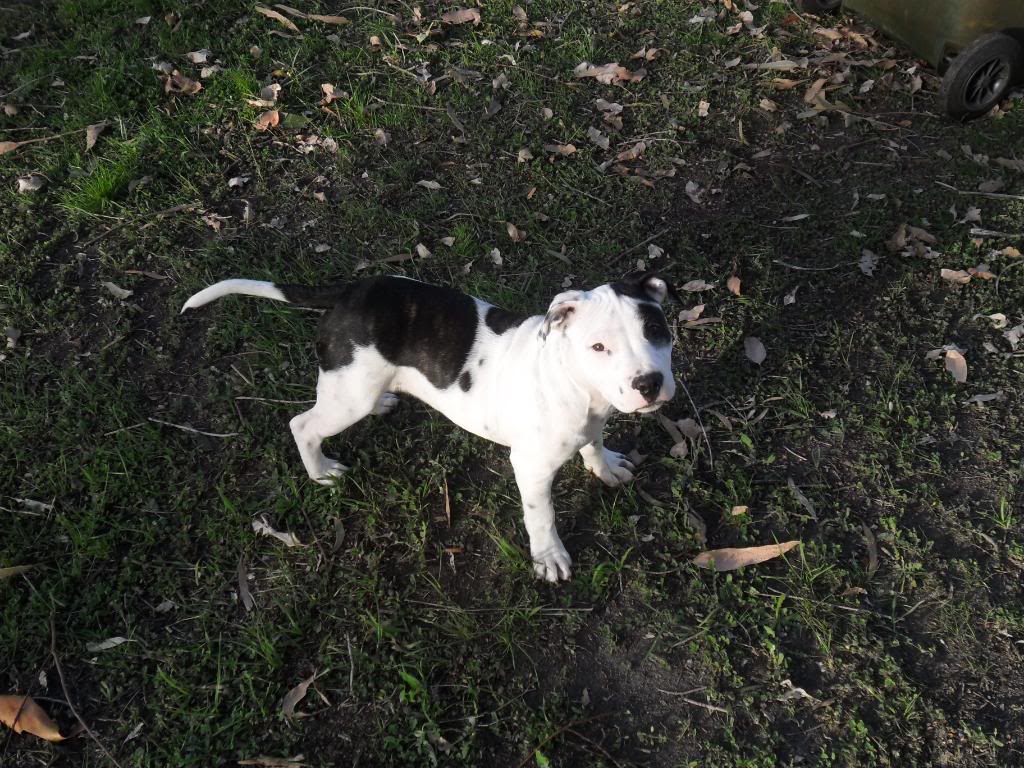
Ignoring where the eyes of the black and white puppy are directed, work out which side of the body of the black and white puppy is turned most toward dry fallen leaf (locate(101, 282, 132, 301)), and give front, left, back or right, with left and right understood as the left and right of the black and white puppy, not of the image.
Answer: back

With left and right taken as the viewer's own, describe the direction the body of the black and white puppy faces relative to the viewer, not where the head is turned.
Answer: facing the viewer and to the right of the viewer

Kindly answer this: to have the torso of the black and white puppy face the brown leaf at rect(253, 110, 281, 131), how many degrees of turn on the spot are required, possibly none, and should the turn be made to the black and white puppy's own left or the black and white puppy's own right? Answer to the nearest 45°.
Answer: approximately 180°

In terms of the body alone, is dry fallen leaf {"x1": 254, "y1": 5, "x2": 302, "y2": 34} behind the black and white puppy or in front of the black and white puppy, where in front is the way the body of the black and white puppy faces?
behind

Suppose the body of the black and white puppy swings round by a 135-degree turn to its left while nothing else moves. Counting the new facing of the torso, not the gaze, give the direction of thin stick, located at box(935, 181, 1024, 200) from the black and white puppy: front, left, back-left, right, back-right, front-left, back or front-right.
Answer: front-right

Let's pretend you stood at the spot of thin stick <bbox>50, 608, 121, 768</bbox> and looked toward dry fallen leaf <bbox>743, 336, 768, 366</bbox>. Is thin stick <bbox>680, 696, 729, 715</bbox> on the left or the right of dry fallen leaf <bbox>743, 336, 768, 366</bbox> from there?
right

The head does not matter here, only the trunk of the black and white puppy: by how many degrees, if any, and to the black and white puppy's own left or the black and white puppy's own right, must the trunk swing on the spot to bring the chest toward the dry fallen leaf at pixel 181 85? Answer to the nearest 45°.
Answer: approximately 180°

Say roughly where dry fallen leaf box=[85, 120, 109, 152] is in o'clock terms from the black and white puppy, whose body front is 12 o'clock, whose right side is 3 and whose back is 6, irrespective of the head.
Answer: The dry fallen leaf is roughly at 6 o'clock from the black and white puppy.

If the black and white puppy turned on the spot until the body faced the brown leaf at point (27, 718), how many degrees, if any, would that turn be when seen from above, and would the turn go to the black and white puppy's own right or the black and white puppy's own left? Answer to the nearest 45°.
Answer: approximately 90° to the black and white puppy's own right
